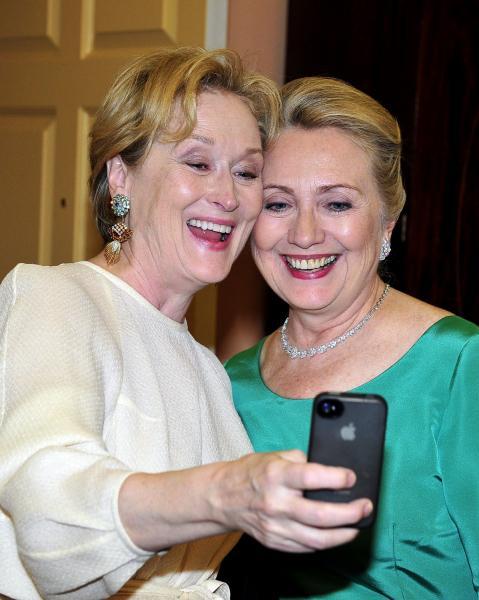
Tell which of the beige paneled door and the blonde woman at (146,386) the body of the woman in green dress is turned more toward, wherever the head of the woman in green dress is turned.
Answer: the blonde woman

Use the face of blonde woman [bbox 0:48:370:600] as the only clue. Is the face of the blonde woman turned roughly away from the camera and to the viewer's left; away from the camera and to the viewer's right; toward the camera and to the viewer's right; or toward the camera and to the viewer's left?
toward the camera and to the viewer's right

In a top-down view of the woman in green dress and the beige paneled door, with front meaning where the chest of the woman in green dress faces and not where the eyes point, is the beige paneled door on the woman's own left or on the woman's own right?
on the woman's own right

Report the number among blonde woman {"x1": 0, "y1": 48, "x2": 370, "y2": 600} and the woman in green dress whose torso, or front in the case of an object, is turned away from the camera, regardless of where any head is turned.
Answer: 0

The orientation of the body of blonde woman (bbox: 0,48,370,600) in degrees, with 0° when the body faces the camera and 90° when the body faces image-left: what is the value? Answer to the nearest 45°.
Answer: approximately 315°

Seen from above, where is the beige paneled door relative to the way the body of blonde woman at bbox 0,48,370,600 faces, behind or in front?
behind
